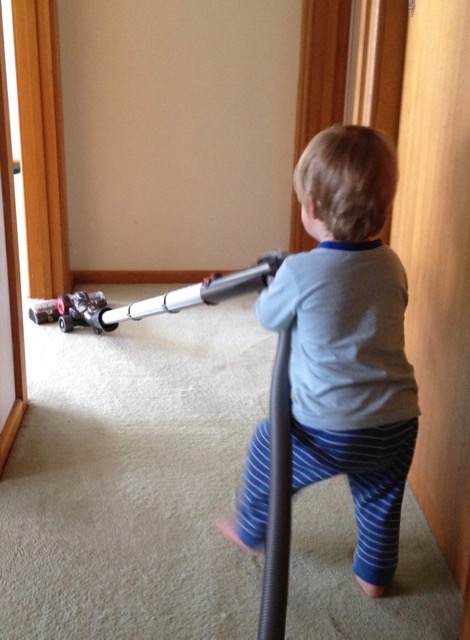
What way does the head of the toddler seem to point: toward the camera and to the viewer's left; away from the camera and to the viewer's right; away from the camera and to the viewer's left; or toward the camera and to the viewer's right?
away from the camera and to the viewer's left

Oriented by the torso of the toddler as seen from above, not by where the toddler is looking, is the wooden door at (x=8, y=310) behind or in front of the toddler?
in front

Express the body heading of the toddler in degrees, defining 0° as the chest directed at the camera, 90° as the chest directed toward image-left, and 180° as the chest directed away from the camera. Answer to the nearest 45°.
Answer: approximately 135°
